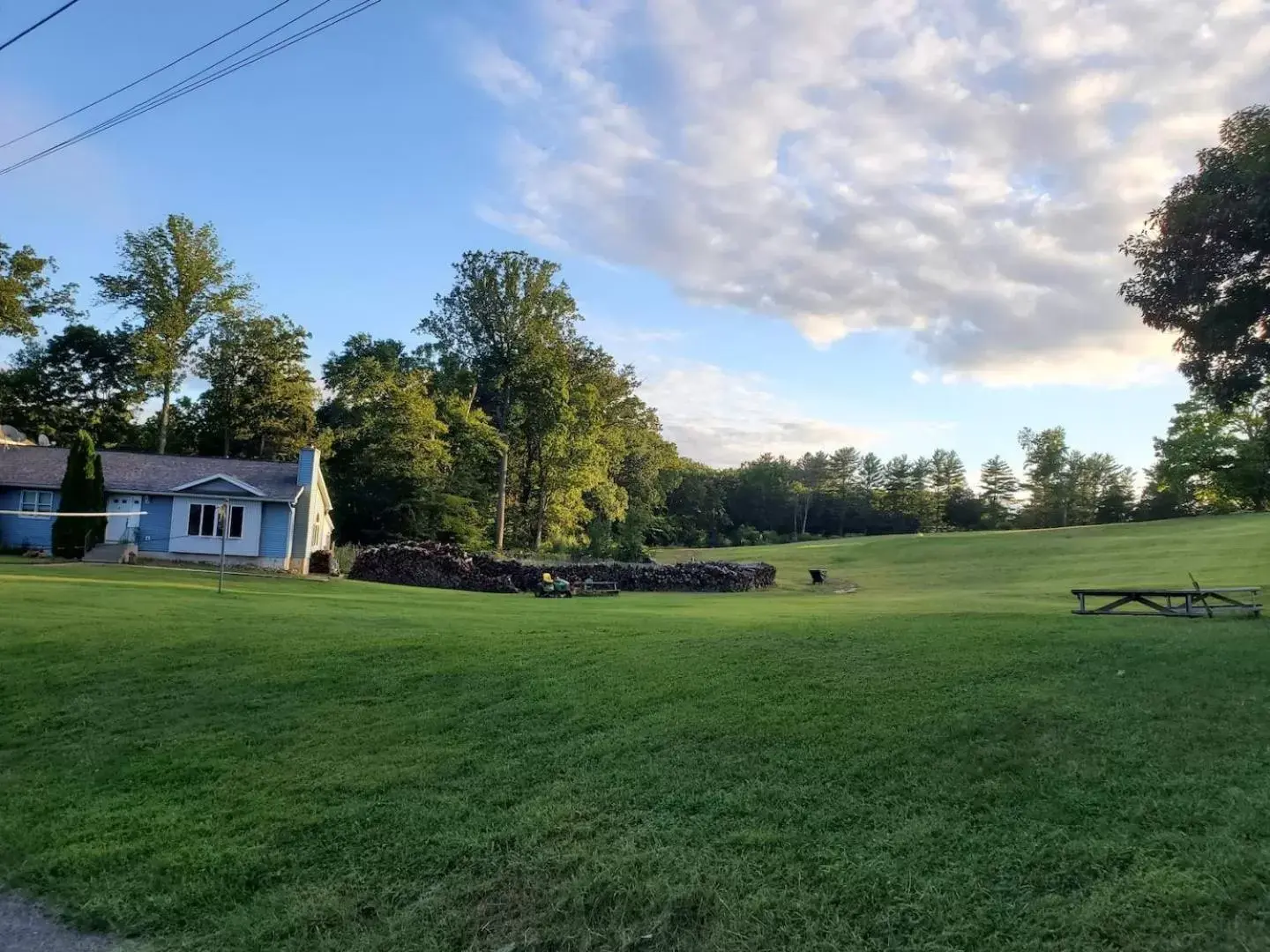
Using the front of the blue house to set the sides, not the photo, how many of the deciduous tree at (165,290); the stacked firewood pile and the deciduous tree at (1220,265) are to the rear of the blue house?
1

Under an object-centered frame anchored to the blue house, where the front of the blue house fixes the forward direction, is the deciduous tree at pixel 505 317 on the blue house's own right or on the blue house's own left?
on the blue house's own left

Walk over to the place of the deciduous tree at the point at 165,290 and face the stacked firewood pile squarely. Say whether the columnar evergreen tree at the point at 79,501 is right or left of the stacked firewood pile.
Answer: right

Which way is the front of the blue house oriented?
toward the camera

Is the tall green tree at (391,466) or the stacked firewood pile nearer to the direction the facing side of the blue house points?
the stacked firewood pile

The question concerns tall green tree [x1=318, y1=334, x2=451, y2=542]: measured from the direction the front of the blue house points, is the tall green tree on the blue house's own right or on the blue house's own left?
on the blue house's own left

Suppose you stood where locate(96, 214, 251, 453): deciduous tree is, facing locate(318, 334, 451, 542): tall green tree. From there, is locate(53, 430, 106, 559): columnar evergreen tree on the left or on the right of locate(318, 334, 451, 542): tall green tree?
right

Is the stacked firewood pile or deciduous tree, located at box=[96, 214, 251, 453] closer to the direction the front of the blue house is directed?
the stacked firewood pile

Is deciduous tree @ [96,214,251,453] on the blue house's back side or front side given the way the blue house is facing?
on the back side

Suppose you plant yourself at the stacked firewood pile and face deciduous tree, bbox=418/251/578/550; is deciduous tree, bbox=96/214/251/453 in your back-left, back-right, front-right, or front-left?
front-left
